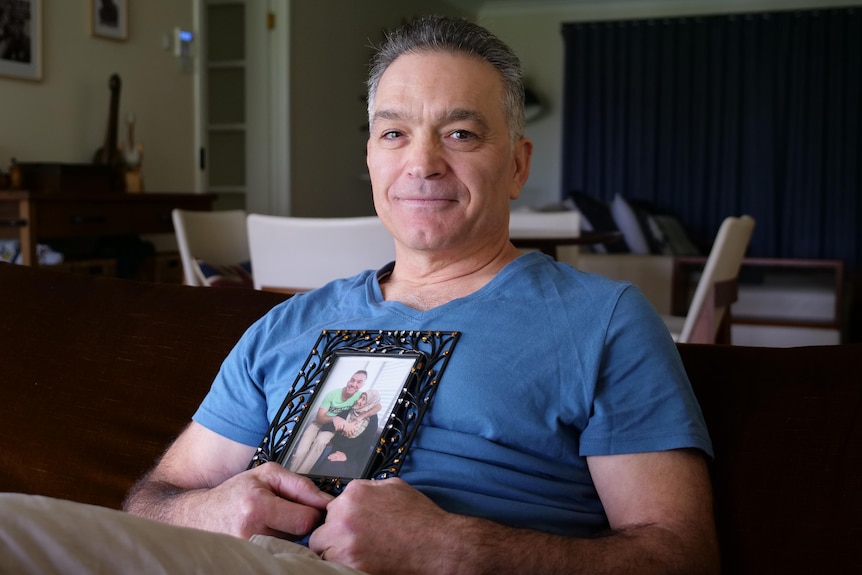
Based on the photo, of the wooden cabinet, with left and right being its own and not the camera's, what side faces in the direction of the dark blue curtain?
left

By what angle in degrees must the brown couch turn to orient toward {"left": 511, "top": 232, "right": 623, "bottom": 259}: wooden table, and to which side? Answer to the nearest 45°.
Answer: approximately 180°

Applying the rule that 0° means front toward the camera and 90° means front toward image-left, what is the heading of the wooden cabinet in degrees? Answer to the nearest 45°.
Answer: approximately 315°

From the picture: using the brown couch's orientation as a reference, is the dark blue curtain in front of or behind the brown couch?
behind

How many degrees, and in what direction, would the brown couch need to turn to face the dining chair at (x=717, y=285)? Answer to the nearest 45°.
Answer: approximately 135° to its left

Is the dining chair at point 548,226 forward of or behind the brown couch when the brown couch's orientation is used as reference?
behind

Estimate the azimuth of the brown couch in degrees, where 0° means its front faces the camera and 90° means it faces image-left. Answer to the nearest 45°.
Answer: approximately 0°
